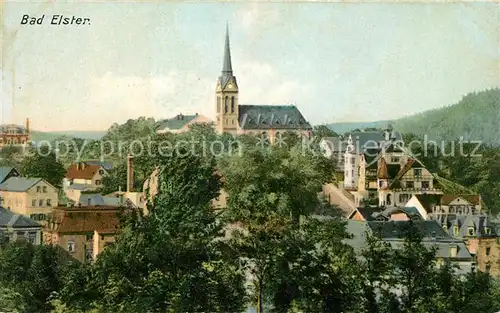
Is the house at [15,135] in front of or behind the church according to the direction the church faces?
in front

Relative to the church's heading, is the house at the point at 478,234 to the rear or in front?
to the rear

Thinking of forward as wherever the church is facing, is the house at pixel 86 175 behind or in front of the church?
in front

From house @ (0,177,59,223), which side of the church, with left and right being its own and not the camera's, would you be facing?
front

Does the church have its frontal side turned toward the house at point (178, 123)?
yes

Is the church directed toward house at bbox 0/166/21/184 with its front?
yes

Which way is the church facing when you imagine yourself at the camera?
facing to the left of the viewer

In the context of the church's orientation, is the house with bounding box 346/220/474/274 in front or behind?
behind

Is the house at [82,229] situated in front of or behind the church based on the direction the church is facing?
in front
